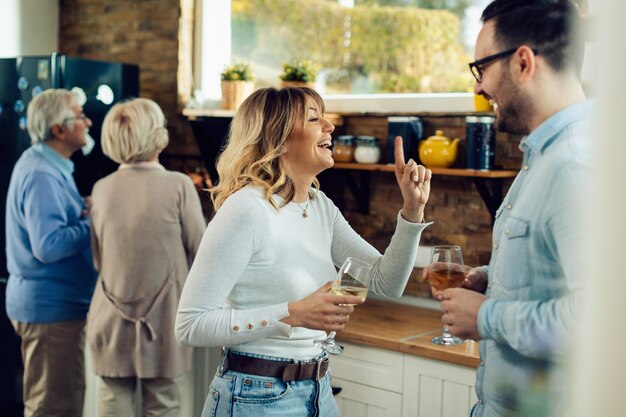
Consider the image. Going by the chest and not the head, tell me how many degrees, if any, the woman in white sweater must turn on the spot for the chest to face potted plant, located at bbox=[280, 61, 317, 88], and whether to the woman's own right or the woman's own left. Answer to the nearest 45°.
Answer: approximately 135° to the woman's own left

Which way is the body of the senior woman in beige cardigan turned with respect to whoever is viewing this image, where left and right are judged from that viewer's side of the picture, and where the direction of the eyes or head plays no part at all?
facing away from the viewer

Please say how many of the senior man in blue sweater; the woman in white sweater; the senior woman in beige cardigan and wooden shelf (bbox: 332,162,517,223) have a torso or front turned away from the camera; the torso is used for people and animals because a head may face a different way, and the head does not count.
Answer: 1

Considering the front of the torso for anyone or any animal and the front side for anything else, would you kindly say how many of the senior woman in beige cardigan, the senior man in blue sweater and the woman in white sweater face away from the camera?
1

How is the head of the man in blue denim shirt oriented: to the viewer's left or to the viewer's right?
to the viewer's left

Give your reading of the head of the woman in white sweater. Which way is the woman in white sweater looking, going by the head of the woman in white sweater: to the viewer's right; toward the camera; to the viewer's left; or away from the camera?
to the viewer's right

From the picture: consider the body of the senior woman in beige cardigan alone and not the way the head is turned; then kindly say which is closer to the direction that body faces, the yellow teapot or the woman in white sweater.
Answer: the yellow teapot

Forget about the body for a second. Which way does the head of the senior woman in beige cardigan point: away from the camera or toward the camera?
away from the camera

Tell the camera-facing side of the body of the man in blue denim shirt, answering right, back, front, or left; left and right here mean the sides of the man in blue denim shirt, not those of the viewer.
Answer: left

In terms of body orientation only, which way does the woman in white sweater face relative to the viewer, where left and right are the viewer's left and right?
facing the viewer and to the right of the viewer

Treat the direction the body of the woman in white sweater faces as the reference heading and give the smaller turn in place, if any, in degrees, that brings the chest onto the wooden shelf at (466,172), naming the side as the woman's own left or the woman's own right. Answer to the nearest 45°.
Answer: approximately 90° to the woman's own left
